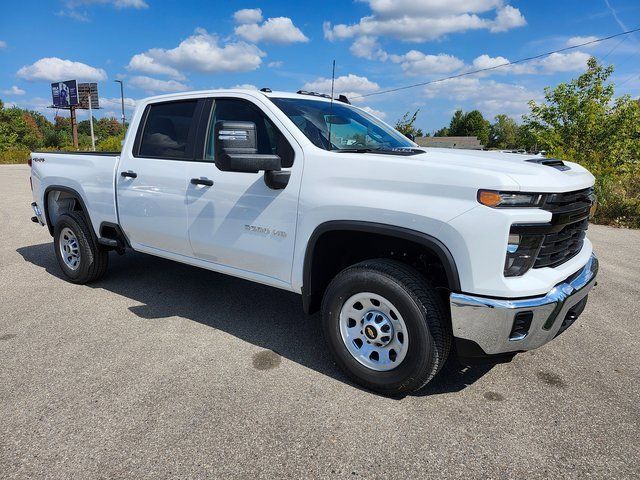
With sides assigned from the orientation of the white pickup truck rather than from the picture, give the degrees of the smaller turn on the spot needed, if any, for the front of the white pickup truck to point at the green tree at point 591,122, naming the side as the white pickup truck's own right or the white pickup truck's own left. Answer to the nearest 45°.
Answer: approximately 90° to the white pickup truck's own left

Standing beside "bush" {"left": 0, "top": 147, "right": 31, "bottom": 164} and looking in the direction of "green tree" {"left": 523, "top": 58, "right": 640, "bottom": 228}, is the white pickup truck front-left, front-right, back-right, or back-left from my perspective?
front-right

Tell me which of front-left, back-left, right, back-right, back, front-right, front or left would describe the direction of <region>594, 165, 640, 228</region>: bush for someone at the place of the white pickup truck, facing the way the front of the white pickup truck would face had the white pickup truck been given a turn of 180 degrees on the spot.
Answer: right

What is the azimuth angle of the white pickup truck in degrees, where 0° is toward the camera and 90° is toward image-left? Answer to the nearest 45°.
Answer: approximately 315°

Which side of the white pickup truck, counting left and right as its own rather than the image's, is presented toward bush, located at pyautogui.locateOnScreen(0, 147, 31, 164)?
back
